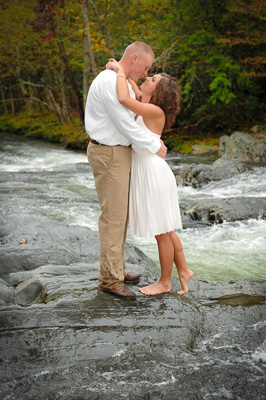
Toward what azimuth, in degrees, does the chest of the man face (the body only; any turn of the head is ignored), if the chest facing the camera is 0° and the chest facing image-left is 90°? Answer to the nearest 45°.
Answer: approximately 270°

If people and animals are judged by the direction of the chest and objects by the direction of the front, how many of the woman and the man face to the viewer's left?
1

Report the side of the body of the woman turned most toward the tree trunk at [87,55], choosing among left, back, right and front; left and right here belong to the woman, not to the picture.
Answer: right

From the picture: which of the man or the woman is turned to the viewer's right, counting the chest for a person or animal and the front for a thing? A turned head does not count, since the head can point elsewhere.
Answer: the man

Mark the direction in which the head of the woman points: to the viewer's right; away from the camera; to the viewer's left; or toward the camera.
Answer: to the viewer's left

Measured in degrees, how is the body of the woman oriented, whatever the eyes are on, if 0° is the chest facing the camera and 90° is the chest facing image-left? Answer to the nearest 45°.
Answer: approximately 90°

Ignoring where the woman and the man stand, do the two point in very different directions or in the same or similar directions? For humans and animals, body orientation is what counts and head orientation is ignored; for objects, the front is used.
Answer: very different directions

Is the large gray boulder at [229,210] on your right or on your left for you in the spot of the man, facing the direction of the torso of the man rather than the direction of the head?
on your left

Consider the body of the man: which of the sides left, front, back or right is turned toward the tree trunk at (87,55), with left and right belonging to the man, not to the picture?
left

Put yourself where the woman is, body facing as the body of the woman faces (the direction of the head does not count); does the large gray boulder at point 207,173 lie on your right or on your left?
on your right
